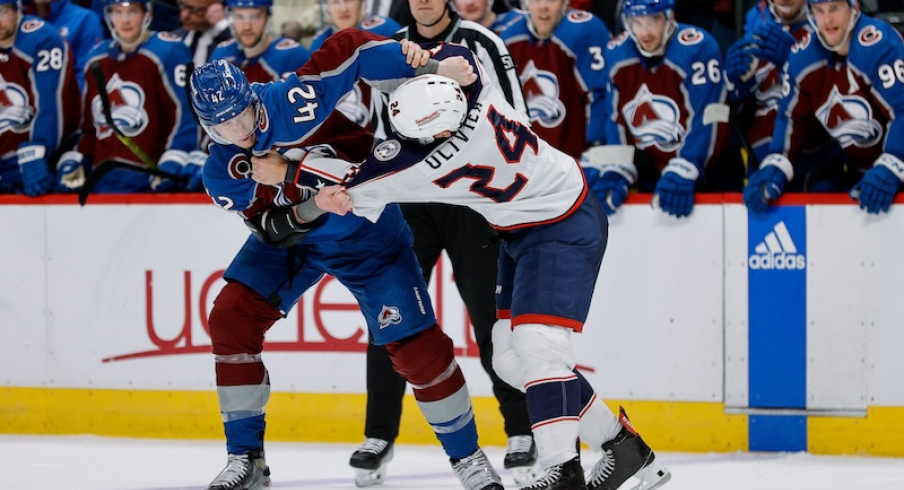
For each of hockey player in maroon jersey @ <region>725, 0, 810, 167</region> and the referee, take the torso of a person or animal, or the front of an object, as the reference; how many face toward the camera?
2

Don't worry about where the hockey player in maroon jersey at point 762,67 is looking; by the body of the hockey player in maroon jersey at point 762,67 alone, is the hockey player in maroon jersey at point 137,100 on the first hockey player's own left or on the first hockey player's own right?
on the first hockey player's own right

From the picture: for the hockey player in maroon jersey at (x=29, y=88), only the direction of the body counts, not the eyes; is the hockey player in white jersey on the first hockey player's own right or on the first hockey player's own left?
on the first hockey player's own left

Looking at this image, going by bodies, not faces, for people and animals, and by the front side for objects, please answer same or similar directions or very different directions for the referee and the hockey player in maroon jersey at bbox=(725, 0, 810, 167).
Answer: same or similar directions

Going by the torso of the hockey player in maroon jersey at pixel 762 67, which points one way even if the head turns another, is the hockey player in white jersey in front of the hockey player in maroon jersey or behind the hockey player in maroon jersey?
in front

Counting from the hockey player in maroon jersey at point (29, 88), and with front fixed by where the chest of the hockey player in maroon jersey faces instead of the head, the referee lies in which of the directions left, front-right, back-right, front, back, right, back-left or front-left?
left

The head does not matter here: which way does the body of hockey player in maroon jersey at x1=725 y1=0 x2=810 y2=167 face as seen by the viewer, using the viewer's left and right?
facing the viewer

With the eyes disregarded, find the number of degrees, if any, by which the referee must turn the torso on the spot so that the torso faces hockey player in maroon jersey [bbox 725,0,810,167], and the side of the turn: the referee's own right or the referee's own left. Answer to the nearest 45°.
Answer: approximately 135° to the referee's own left

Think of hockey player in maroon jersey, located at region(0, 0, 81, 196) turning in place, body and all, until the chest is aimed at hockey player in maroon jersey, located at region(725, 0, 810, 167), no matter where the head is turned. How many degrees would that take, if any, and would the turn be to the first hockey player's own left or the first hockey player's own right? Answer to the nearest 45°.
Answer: approximately 90° to the first hockey player's own left

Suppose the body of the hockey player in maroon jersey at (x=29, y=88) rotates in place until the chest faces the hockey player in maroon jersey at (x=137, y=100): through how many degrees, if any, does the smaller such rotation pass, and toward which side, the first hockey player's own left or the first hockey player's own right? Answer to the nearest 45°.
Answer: approximately 90° to the first hockey player's own left

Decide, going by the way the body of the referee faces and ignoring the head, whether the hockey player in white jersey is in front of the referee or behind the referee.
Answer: in front
